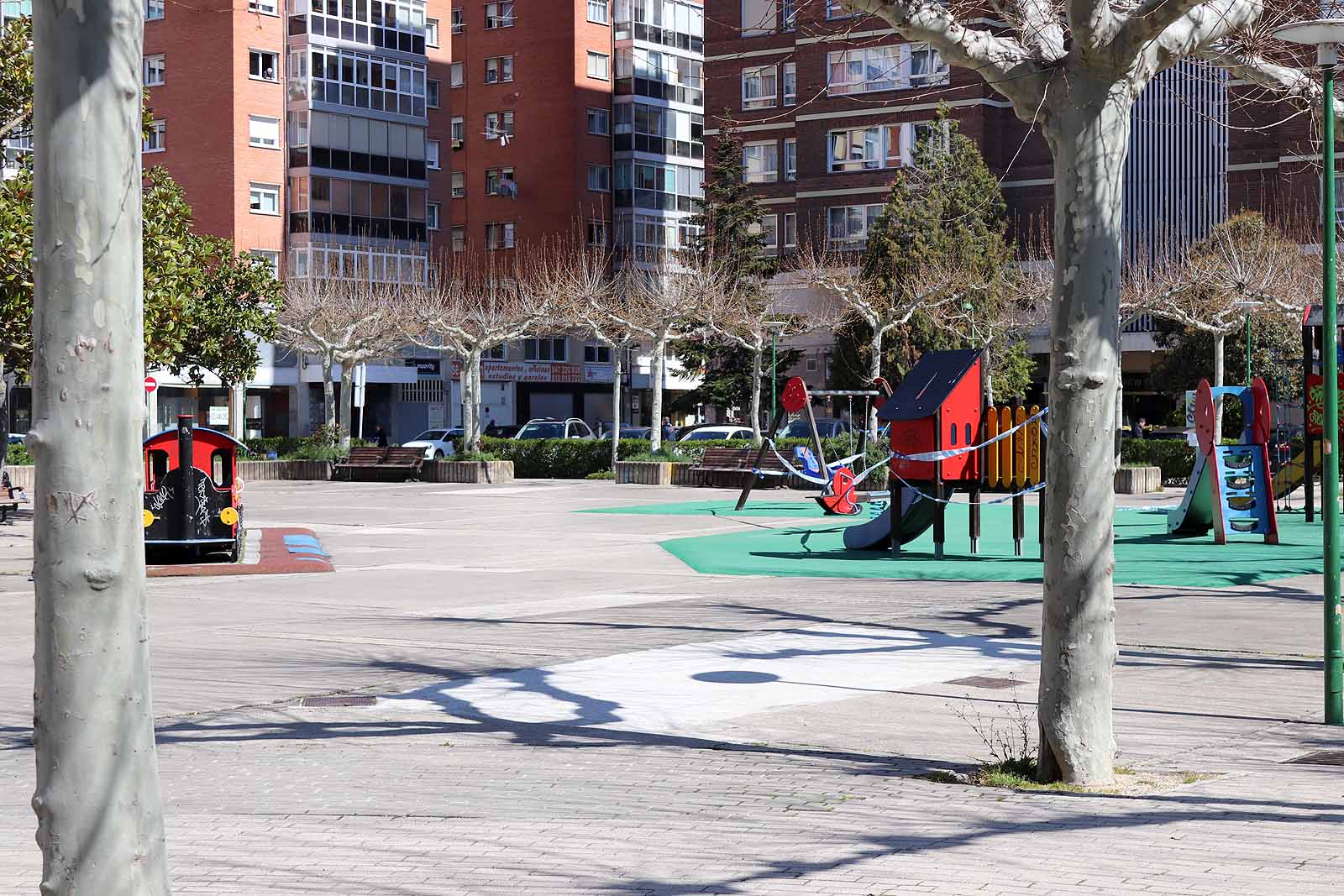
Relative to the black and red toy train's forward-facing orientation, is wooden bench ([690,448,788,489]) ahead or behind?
behind

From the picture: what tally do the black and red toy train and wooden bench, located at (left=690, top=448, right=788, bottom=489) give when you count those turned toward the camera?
2

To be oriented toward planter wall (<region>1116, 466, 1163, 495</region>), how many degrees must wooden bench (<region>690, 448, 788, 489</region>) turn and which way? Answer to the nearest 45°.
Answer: approximately 90° to its left

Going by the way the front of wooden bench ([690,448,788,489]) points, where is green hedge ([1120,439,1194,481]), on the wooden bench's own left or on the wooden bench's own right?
on the wooden bench's own left

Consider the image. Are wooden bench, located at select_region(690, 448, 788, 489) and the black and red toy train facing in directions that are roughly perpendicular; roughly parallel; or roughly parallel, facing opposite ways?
roughly parallel

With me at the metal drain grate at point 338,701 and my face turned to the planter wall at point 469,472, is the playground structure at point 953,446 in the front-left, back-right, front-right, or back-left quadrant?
front-right

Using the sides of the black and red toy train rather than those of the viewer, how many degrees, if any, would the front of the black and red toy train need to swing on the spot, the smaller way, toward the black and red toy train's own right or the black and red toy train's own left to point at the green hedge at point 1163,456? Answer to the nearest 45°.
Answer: approximately 135° to the black and red toy train's own left

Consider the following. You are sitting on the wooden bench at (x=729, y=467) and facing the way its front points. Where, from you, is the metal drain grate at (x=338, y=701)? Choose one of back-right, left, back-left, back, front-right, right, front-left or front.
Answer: front

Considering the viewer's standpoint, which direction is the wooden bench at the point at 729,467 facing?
facing the viewer

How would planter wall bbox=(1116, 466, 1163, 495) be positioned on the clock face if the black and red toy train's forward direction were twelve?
The planter wall is roughly at 8 o'clock from the black and red toy train.

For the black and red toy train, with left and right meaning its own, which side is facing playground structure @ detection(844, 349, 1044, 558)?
left

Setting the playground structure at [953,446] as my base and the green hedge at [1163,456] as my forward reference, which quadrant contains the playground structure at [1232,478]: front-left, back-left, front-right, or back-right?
front-right

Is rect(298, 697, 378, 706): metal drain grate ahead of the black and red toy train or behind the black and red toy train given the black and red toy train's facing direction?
ahead

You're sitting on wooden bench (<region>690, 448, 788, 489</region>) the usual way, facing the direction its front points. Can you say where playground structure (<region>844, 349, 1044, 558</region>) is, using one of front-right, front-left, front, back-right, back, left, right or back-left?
front

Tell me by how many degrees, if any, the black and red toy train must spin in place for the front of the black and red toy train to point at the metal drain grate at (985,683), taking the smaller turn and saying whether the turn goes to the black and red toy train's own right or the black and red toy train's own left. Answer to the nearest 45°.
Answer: approximately 45° to the black and red toy train's own left
